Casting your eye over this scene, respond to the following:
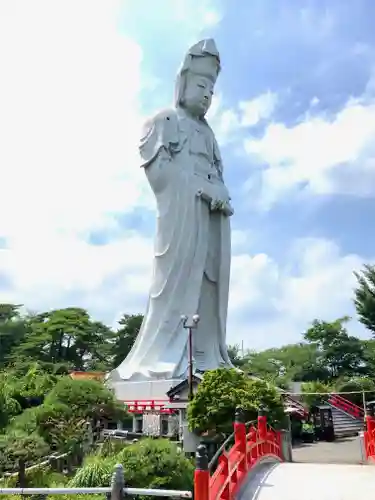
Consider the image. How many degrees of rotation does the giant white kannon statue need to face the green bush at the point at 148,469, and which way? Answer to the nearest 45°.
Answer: approximately 45° to its right

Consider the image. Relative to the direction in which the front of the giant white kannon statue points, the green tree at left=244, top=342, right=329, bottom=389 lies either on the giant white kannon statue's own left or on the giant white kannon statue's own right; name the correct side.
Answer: on the giant white kannon statue's own left

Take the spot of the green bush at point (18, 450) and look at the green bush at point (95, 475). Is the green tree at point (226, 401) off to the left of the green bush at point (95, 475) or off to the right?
left

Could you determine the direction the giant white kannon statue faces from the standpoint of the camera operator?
facing the viewer and to the right of the viewer

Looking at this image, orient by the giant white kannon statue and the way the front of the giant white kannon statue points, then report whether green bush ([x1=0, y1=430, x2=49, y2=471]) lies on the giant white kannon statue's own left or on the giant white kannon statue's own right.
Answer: on the giant white kannon statue's own right

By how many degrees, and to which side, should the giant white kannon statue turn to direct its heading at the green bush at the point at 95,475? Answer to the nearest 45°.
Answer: approximately 45° to its right

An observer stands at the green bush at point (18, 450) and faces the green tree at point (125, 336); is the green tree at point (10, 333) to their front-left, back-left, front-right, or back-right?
front-left

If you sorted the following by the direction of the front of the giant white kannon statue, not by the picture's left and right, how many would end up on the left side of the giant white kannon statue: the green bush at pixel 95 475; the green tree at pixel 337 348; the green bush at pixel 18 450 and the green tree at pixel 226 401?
1

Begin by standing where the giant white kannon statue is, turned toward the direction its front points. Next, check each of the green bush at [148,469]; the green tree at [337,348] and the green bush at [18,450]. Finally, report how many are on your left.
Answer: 1
